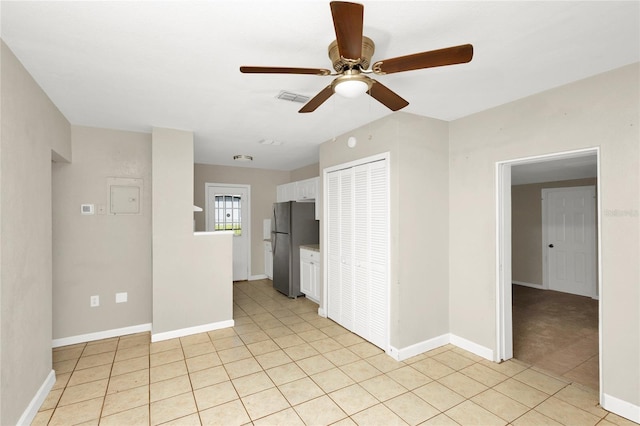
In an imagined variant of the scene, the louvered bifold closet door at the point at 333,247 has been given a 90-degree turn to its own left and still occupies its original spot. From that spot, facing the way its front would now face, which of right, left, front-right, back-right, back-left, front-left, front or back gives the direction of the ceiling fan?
front-right

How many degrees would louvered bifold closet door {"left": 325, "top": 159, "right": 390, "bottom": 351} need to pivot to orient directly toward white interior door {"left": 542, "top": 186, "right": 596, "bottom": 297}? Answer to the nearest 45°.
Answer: approximately 180°

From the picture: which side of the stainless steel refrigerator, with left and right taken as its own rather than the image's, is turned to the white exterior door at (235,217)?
right

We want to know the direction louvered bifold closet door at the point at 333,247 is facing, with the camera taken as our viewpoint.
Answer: facing the viewer and to the left of the viewer

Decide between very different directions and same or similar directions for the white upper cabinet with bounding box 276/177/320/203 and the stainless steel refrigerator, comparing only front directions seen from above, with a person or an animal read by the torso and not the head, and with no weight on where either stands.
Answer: same or similar directions

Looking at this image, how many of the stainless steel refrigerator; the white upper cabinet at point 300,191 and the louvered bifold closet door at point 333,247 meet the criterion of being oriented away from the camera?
0

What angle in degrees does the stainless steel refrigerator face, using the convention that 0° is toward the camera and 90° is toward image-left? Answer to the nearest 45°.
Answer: approximately 45°

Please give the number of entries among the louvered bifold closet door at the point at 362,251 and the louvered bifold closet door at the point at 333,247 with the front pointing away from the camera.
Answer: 0

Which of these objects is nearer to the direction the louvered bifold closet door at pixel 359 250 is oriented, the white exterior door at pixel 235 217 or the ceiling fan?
the ceiling fan

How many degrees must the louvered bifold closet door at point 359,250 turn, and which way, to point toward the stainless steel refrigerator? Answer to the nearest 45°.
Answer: approximately 90° to its right

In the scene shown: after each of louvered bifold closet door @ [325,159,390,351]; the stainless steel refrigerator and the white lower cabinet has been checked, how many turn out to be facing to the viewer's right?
0

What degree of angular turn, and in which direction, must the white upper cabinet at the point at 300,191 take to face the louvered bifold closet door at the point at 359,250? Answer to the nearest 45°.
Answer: approximately 45° to its left

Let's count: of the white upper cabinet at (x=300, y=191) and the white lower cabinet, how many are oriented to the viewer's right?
0
